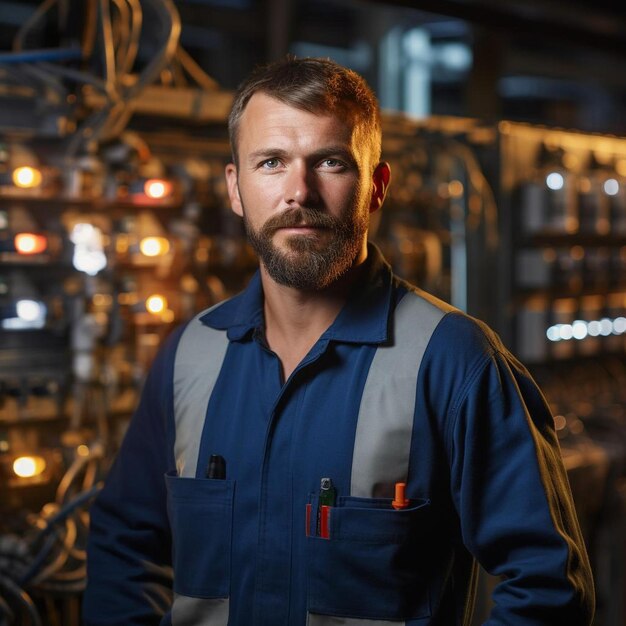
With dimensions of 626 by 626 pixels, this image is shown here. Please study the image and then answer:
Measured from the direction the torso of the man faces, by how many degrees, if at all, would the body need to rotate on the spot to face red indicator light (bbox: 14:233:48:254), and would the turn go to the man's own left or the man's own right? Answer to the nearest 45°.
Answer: approximately 90° to the man's own right

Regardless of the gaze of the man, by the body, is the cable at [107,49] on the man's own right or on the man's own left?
on the man's own right

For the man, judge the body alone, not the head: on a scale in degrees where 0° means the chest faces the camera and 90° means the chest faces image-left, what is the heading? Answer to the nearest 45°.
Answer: approximately 45°

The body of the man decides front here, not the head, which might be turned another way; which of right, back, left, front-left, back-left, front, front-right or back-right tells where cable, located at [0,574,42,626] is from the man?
right

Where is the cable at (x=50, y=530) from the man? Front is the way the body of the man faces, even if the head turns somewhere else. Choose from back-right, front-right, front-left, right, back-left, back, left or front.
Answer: right

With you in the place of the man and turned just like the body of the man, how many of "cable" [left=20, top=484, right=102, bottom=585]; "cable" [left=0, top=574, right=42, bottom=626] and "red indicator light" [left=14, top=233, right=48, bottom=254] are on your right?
3
